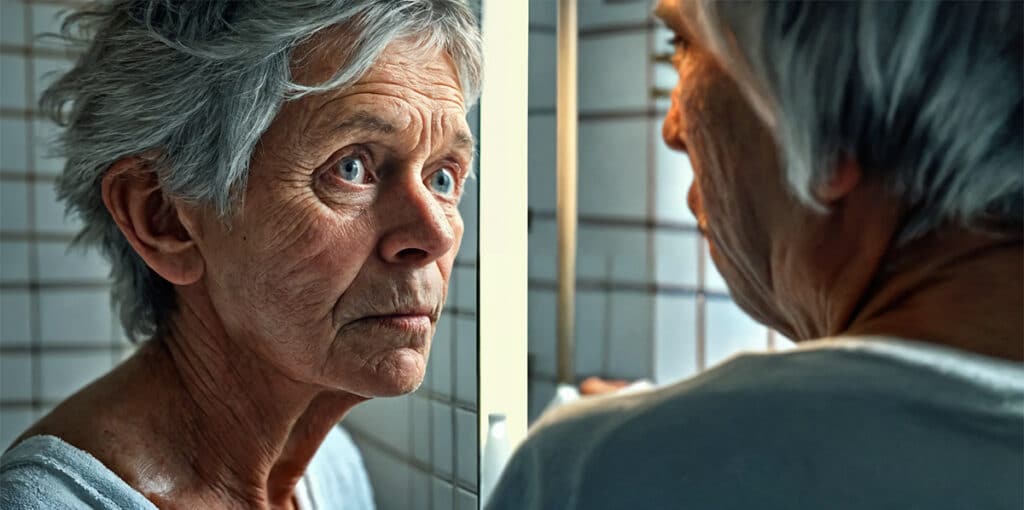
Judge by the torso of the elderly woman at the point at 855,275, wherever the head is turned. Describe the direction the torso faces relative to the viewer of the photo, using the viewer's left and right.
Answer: facing away from the viewer and to the left of the viewer

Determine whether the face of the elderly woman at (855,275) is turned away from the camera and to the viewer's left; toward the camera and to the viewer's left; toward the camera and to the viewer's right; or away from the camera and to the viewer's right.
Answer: away from the camera and to the viewer's left
